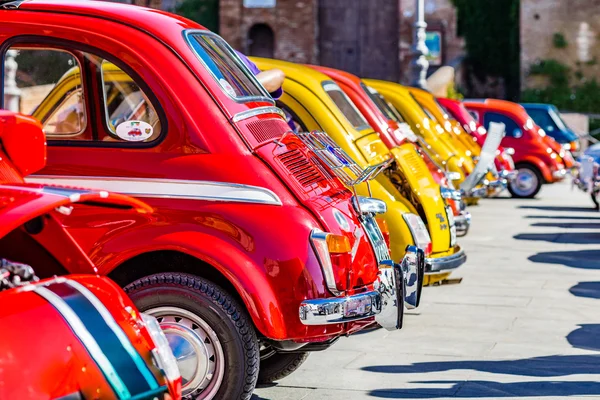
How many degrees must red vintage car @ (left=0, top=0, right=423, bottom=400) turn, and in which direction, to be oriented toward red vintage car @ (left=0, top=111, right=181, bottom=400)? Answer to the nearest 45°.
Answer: approximately 135° to its left

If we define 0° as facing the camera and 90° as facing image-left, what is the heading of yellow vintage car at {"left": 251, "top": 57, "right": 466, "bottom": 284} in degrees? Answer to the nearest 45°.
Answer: approximately 135°

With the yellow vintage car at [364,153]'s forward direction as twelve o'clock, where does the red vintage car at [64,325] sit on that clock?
The red vintage car is roughly at 8 o'clock from the yellow vintage car.

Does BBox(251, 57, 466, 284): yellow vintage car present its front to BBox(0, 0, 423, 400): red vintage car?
no

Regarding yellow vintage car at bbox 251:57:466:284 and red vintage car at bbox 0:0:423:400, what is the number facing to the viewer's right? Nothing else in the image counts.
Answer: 0

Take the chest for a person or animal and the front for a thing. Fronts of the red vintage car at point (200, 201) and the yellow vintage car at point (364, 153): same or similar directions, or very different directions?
same or similar directions

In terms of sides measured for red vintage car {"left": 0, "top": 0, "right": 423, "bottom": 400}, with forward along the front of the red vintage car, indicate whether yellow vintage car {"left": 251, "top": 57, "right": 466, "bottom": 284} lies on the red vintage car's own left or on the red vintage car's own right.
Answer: on the red vintage car's own right

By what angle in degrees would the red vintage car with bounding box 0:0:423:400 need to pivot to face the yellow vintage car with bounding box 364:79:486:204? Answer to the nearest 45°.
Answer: approximately 45° to its right

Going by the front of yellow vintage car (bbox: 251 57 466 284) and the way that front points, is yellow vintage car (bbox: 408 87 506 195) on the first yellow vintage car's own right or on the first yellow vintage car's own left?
on the first yellow vintage car's own right

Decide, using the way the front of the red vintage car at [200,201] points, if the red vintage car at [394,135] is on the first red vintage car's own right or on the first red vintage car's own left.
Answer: on the first red vintage car's own right

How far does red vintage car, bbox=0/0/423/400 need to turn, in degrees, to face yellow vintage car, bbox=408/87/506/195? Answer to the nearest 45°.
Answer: approximately 45° to its right

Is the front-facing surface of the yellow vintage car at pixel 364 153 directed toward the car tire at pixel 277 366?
no

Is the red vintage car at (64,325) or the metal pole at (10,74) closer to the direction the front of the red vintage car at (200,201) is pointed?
the metal pole

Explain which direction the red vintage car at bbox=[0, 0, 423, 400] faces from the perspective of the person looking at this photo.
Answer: facing away from the viewer and to the left of the viewer
